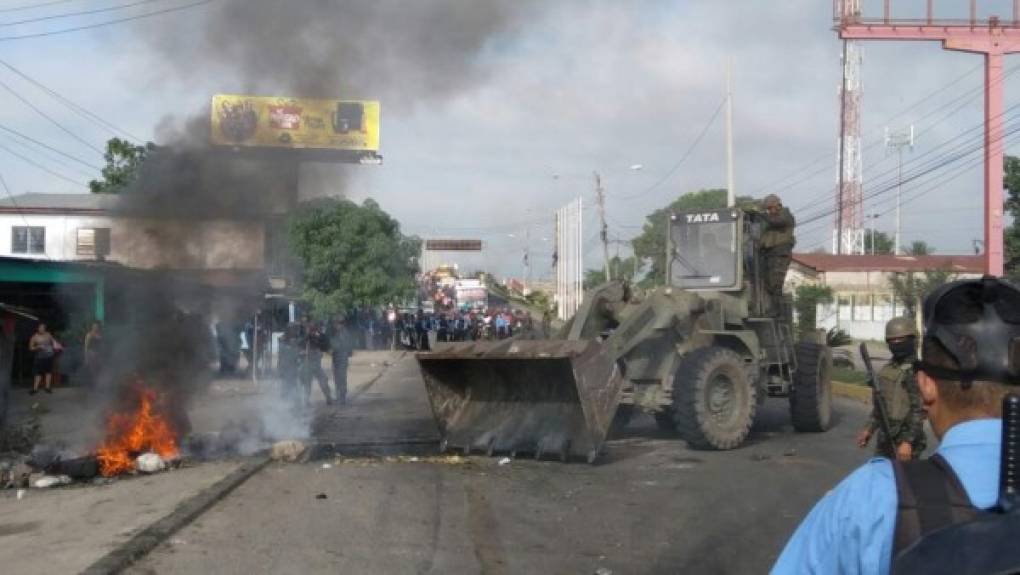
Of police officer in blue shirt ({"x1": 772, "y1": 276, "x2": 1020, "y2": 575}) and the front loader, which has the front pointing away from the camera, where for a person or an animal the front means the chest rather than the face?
the police officer in blue shirt

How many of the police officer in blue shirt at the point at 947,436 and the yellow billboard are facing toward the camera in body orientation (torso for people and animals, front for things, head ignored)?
1

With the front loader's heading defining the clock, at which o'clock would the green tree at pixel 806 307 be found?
The green tree is roughly at 5 o'clock from the front loader.

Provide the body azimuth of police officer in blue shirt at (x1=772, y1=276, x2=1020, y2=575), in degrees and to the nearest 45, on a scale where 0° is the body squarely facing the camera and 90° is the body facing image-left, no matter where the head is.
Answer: approximately 180°

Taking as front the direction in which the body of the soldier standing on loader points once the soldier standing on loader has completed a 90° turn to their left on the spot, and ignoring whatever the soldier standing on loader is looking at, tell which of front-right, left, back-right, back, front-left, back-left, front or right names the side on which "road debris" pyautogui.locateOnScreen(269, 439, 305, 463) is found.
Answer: right

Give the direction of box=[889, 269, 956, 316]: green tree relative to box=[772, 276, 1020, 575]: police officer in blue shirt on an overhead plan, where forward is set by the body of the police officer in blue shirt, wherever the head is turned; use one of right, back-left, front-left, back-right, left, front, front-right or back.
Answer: front
